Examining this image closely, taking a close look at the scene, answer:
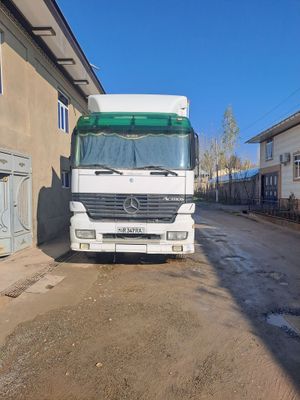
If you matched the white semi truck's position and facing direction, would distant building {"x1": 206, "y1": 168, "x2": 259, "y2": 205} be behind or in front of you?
behind

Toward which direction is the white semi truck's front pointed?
toward the camera

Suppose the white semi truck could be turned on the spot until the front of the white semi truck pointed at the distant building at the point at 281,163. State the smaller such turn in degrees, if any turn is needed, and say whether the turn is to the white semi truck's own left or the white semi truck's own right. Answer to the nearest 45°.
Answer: approximately 135° to the white semi truck's own left

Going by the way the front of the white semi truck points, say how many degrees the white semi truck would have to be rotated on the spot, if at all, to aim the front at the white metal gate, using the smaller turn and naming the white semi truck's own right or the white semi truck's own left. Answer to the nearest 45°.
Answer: approximately 135° to the white semi truck's own right

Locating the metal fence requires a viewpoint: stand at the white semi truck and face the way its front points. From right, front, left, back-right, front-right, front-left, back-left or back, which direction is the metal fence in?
back-left
